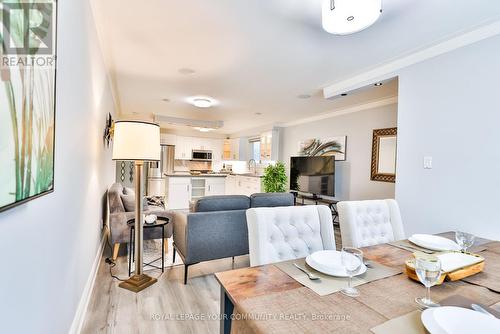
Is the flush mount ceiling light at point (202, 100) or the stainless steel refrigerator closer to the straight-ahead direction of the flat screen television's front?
the flush mount ceiling light

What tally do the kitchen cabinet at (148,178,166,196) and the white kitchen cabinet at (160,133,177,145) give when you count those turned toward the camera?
2

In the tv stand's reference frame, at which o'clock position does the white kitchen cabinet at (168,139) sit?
The white kitchen cabinet is roughly at 2 o'clock from the tv stand.

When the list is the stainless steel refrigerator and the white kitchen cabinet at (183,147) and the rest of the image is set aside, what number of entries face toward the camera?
2

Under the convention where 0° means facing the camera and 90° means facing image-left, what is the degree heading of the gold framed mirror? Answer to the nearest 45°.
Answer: approximately 45°

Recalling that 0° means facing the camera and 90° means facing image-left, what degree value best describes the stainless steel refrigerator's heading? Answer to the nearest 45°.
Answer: approximately 0°
